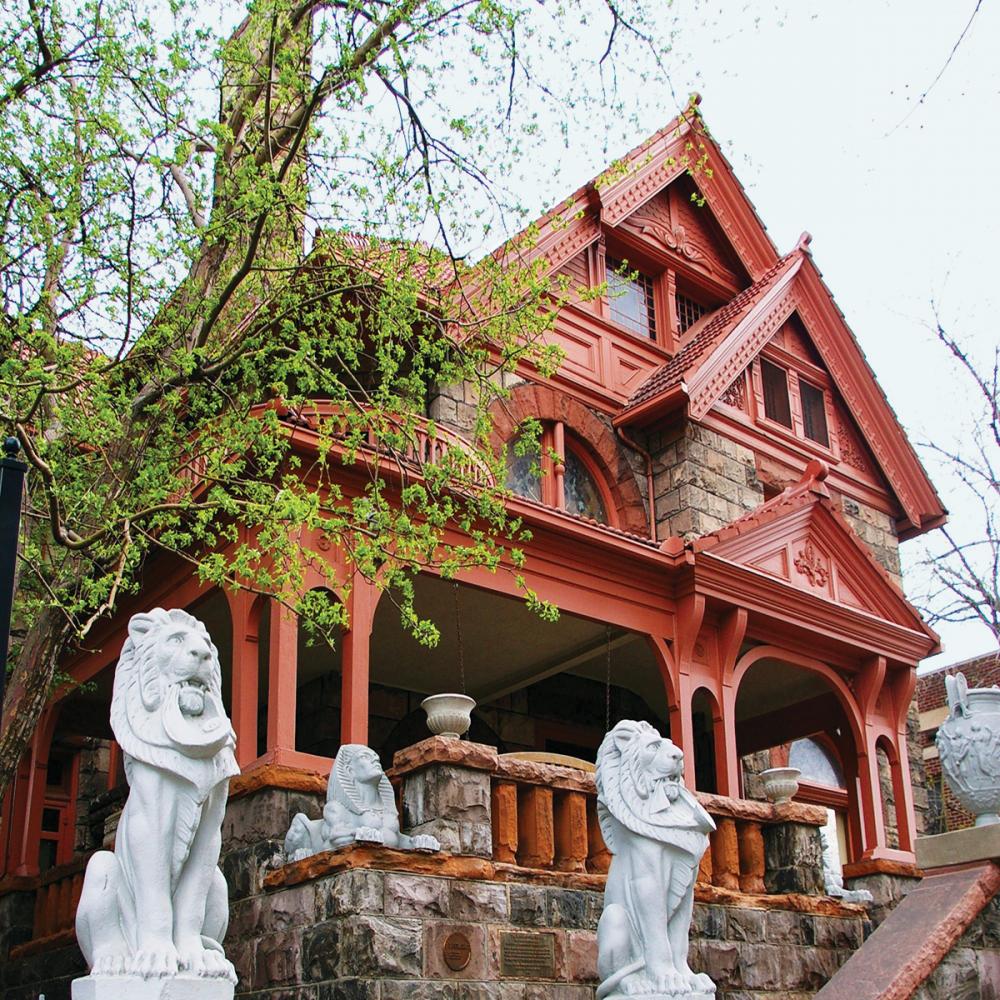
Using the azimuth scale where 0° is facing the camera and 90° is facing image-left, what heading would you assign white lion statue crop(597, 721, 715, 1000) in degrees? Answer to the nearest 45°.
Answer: approximately 315°

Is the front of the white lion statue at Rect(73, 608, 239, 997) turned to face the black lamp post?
no

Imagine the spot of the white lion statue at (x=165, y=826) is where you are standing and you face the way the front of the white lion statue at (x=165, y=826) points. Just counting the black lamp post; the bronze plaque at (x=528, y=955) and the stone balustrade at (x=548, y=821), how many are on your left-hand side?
2

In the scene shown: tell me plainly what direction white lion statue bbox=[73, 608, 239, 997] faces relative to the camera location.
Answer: facing the viewer and to the right of the viewer

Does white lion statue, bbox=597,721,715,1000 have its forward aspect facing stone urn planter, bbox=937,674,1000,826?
no

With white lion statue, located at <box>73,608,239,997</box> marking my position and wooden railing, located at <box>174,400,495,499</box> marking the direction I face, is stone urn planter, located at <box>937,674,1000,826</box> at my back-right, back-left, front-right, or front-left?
front-right

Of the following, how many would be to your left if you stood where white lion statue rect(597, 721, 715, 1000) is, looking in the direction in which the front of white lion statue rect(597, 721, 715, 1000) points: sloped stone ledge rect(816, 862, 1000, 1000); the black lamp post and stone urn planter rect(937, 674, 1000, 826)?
2

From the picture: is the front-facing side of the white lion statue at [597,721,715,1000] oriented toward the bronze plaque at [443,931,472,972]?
no

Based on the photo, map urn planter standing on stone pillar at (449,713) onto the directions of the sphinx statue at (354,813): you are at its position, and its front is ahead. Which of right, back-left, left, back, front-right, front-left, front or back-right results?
left

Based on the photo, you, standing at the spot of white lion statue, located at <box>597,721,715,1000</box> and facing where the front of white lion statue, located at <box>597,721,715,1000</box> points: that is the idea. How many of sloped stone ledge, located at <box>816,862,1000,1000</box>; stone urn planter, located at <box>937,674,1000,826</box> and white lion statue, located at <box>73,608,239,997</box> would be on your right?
1

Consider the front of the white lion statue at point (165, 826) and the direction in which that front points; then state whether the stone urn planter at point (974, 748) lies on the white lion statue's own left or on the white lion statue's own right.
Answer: on the white lion statue's own left

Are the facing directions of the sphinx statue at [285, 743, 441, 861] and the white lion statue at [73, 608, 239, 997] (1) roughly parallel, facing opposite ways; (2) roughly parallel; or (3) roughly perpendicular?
roughly parallel

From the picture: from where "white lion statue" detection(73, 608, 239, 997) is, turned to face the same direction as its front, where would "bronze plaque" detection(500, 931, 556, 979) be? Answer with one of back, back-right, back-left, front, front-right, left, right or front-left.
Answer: left

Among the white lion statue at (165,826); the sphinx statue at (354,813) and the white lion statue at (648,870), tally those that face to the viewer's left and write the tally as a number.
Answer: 0

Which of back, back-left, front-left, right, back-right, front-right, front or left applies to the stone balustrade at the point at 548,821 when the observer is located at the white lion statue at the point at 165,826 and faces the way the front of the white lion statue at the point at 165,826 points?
left

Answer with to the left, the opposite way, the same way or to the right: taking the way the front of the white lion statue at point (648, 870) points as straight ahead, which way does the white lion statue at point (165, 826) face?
the same way
